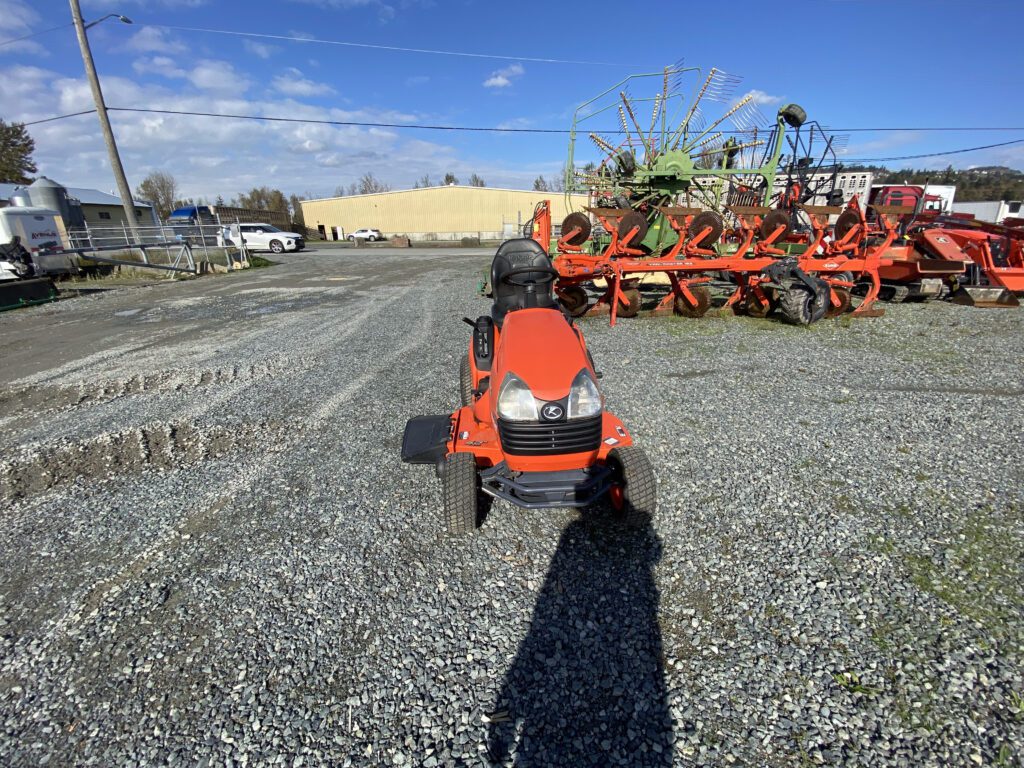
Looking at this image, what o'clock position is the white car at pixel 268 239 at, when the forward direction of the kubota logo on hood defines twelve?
The white car is roughly at 5 o'clock from the kubota logo on hood.

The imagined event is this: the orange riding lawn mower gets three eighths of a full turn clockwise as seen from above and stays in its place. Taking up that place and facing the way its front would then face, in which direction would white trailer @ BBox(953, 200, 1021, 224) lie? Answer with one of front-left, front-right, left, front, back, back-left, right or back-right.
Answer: right

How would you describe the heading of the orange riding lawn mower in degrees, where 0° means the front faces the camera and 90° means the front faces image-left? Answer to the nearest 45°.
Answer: approximately 0°

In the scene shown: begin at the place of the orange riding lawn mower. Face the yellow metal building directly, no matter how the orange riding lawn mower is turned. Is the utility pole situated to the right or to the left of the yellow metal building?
left

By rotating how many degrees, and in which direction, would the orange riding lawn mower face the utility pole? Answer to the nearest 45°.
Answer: approximately 135° to its right

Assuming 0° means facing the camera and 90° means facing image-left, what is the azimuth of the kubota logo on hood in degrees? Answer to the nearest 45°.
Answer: approximately 0°

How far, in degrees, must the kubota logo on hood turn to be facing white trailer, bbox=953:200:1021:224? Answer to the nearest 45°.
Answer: approximately 135° to its left
